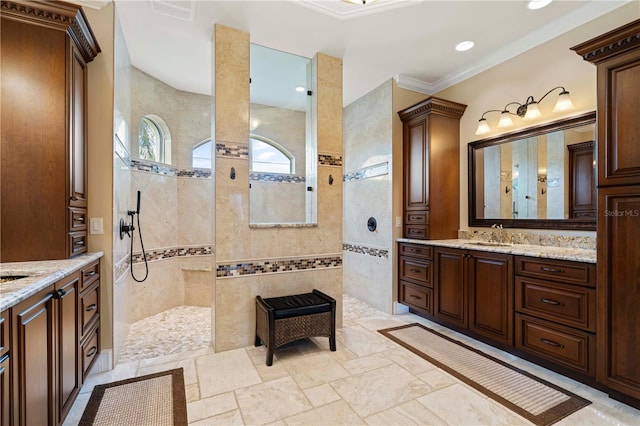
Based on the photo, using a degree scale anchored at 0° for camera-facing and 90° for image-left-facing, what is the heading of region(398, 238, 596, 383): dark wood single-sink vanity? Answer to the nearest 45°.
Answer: approximately 45°

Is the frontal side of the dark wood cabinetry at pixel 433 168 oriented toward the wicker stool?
yes

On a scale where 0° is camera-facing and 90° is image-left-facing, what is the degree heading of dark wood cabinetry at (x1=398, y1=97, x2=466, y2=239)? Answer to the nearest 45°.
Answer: approximately 45°

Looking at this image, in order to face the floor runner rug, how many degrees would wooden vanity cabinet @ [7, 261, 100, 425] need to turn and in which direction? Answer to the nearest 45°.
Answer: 0° — it already faces it

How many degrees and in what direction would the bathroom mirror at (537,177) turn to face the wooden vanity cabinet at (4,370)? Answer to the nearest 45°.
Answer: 0° — it already faces it

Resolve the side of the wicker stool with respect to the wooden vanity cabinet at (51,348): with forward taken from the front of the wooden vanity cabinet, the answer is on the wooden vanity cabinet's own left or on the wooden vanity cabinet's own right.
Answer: on the wooden vanity cabinet's own left
